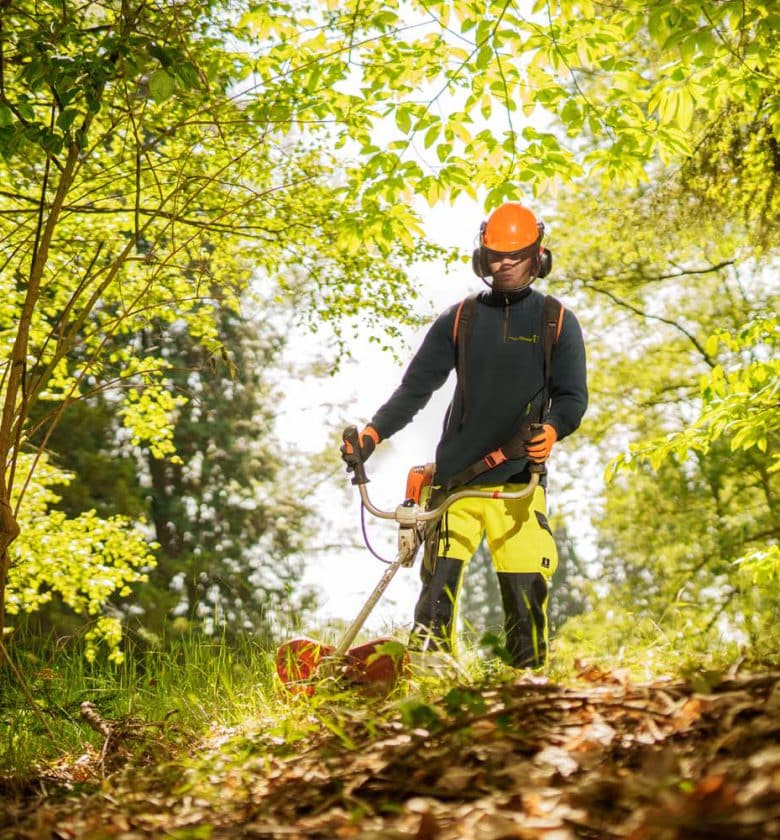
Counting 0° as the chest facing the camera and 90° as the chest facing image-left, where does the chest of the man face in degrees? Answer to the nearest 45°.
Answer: approximately 0°
